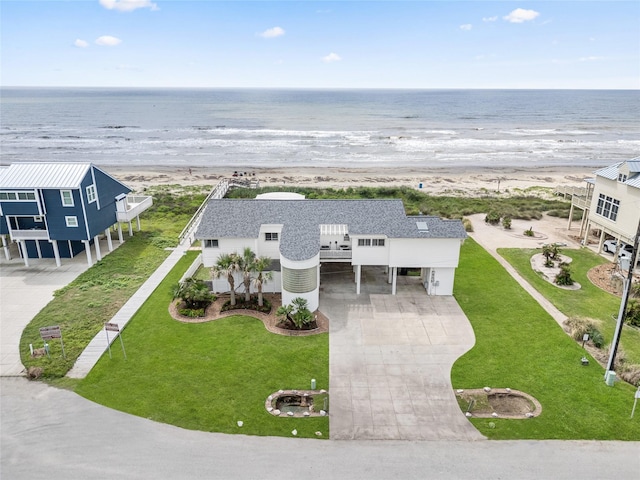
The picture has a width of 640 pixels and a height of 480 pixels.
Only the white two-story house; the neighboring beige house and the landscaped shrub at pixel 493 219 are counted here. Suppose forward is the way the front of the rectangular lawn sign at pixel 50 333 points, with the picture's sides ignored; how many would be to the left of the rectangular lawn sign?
3

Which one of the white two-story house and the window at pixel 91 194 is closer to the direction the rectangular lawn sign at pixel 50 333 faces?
the white two-story house

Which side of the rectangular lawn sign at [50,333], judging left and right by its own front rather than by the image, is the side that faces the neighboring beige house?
left

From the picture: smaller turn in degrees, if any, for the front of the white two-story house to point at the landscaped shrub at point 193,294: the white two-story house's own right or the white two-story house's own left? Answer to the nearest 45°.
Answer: approximately 90° to the white two-story house's own right

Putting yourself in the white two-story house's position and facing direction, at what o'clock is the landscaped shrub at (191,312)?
The landscaped shrub is roughly at 2 o'clock from the white two-story house.

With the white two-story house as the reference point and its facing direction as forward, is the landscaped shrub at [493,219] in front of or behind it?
behind

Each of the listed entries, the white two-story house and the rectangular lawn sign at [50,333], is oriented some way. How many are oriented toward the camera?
2

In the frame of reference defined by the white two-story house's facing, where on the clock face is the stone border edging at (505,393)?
The stone border edging is roughly at 11 o'clock from the white two-story house.

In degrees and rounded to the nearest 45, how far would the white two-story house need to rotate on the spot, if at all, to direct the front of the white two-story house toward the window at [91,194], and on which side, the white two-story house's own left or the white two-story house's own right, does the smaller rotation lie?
approximately 90° to the white two-story house's own right

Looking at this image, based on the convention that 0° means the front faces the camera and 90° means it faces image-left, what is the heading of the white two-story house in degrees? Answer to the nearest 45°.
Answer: approximately 0°

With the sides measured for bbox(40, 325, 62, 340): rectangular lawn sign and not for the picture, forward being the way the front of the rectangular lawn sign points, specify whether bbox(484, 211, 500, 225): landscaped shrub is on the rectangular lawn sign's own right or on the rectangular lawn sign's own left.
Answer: on the rectangular lawn sign's own left

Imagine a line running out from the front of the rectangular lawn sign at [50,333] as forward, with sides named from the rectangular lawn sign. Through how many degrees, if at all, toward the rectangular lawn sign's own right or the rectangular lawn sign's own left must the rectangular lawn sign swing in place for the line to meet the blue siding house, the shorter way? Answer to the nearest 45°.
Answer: approximately 180°

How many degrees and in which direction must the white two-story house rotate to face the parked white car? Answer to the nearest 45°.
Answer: approximately 90° to its left
